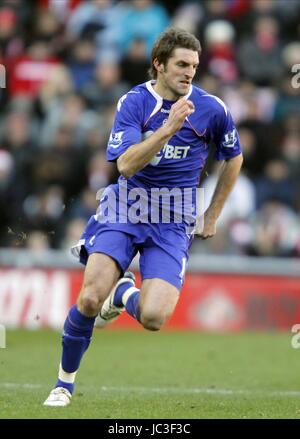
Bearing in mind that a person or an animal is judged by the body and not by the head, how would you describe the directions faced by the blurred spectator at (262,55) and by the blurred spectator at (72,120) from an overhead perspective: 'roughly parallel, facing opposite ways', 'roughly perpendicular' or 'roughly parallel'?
roughly parallel

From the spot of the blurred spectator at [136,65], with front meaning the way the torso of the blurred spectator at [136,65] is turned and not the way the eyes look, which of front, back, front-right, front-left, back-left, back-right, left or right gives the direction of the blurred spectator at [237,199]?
front-left

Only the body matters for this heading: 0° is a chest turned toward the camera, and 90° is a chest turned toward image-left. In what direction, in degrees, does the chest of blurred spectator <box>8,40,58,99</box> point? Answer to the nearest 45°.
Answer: approximately 0°

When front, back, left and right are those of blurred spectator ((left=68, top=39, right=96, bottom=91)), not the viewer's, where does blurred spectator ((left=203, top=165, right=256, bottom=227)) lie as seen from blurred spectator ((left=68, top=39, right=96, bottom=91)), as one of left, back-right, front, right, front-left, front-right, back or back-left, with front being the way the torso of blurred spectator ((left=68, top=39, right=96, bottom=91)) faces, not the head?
front-left

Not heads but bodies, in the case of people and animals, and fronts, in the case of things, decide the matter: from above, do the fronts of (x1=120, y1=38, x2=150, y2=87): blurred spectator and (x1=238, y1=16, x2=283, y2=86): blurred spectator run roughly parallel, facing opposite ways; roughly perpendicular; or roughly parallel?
roughly parallel

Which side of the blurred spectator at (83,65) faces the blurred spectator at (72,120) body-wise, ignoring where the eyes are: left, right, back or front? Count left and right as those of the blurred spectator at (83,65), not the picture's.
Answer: front

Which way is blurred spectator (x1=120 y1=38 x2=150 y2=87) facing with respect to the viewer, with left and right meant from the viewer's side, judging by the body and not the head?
facing the viewer

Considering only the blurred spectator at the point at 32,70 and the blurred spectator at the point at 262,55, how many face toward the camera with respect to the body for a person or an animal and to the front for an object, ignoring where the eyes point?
2

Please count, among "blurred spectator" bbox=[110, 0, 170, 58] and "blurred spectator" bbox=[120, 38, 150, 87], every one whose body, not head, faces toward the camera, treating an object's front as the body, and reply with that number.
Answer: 2

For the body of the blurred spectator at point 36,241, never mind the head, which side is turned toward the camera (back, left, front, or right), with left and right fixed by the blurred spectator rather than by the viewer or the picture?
front

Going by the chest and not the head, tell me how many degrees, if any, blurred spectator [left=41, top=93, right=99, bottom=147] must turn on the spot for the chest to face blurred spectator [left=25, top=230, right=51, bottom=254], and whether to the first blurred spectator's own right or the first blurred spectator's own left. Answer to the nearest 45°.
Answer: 0° — they already face them

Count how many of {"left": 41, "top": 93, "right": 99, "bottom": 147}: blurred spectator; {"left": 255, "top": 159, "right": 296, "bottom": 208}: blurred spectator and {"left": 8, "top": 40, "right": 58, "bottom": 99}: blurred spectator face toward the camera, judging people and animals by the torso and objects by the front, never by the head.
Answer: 3

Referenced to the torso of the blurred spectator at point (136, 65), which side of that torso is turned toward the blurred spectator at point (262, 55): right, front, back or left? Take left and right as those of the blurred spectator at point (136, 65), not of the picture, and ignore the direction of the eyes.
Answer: left

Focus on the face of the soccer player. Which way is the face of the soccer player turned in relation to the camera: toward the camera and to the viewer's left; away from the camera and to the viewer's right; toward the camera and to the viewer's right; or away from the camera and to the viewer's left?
toward the camera and to the viewer's right
